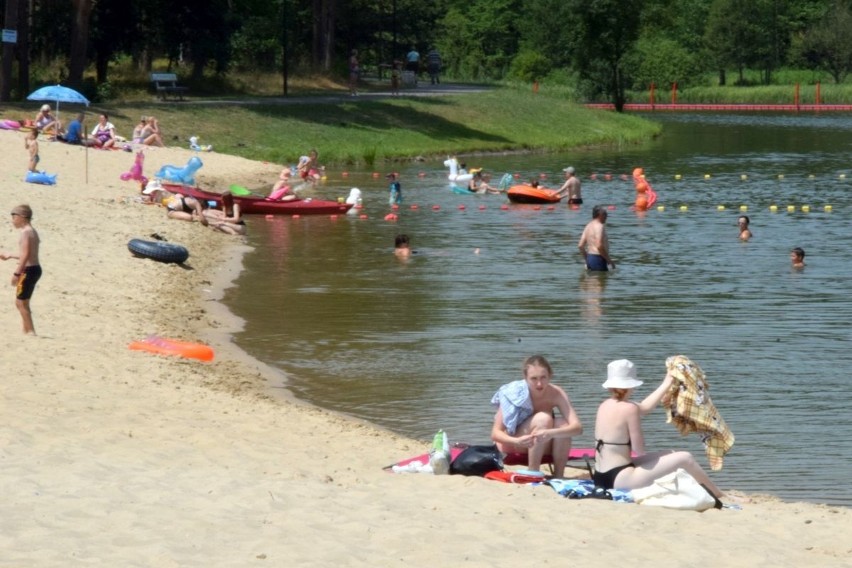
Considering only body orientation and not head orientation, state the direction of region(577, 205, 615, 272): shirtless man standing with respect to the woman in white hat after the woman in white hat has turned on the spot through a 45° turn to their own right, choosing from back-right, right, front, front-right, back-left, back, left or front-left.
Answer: left

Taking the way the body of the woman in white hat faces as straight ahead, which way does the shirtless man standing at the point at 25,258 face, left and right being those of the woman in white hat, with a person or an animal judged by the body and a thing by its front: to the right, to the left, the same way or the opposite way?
the opposite way

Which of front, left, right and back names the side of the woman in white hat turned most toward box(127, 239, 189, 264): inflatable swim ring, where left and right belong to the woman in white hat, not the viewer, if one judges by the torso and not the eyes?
left

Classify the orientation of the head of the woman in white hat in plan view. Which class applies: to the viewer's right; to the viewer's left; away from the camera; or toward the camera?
away from the camera
